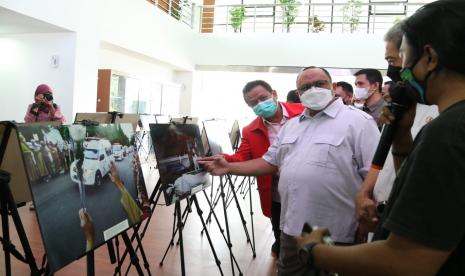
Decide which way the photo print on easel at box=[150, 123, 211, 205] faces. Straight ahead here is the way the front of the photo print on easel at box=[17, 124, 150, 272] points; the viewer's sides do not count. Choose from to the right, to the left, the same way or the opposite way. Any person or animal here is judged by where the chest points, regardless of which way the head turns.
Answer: the same way

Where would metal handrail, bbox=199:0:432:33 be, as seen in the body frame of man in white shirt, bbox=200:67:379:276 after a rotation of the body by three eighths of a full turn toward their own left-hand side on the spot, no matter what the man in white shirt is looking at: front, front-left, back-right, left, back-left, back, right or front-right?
left

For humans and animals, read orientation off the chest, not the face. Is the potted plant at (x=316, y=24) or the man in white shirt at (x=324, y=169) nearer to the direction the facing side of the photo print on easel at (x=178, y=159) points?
the man in white shirt

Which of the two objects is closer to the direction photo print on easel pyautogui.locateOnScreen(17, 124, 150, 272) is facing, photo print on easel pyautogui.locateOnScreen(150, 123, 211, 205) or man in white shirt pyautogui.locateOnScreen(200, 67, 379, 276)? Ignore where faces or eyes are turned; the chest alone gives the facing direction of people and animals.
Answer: the man in white shirt

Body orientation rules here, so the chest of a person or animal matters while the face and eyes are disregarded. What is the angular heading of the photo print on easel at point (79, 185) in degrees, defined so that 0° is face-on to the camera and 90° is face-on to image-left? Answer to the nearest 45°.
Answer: approximately 315°

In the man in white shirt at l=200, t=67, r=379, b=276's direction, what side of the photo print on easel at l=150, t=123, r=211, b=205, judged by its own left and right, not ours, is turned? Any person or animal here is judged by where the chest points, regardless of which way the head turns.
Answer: front

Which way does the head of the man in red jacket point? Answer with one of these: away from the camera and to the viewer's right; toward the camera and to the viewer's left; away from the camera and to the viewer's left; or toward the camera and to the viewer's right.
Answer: toward the camera and to the viewer's left

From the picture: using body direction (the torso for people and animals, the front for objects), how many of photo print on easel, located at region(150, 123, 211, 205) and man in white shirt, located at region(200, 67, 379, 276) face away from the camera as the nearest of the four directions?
0

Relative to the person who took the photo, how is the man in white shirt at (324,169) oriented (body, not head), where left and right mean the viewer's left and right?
facing the viewer and to the left of the viewer

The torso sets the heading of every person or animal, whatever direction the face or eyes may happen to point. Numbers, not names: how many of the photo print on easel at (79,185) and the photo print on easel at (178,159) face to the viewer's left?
0

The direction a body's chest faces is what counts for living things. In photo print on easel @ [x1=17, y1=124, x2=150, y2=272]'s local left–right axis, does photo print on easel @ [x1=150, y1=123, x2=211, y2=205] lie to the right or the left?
on its left

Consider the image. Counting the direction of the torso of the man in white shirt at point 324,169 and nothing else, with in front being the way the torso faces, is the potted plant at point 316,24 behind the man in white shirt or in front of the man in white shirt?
behind

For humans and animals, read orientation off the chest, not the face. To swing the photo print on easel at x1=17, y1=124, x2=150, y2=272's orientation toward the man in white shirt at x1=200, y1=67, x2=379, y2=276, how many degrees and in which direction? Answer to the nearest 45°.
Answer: approximately 45° to its left

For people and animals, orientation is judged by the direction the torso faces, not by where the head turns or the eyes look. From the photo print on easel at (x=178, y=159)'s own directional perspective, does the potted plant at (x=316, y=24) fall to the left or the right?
on its left
